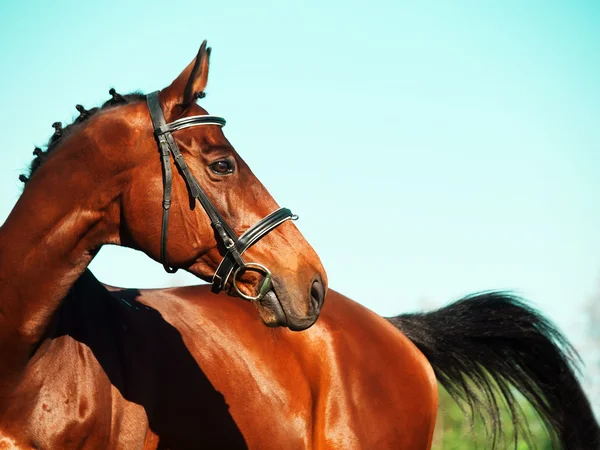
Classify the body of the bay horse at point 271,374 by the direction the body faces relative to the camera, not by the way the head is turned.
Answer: to the viewer's left
